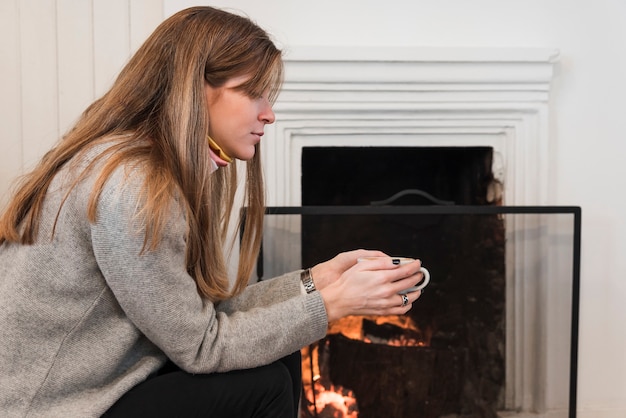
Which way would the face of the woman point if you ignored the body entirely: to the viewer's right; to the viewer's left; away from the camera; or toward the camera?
to the viewer's right

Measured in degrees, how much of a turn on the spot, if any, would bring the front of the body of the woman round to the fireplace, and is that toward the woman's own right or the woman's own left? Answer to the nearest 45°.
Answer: approximately 45° to the woman's own left

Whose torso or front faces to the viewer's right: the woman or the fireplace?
the woman

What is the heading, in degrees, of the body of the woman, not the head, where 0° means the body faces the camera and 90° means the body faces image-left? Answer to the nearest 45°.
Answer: approximately 270°

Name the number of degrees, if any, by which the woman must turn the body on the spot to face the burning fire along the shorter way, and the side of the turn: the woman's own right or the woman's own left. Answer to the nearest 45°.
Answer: approximately 45° to the woman's own left

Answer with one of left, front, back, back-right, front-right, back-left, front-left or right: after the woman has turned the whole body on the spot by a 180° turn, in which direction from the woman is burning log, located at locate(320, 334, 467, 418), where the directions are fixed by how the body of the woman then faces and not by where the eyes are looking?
back-right

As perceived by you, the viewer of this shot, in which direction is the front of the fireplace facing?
facing the viewer

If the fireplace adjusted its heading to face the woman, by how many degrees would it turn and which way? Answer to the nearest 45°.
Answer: approximately 45° to its right

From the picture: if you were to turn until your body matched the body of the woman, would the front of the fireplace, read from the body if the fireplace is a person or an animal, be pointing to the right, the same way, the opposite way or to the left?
to the right

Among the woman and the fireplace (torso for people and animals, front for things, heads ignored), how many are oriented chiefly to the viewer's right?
1
